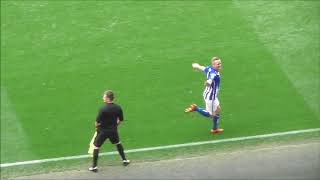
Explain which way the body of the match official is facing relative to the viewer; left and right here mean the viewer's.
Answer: facing away from the viewer
